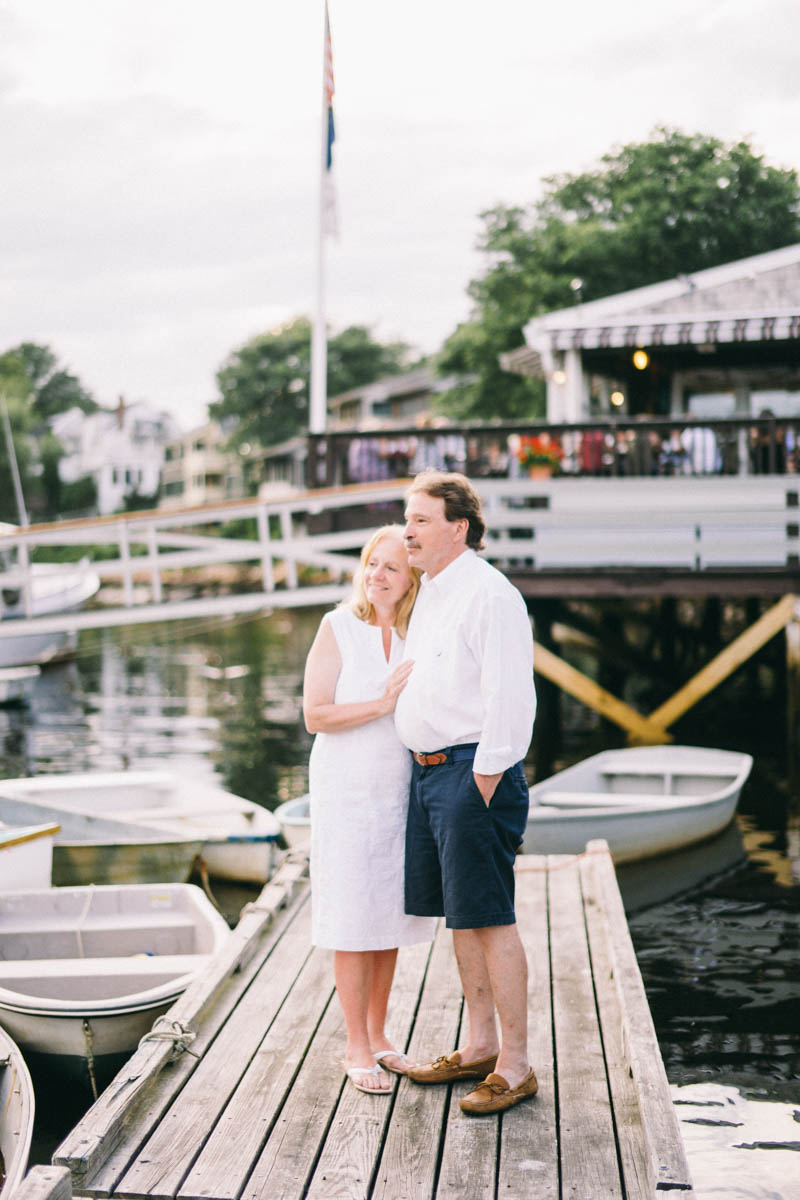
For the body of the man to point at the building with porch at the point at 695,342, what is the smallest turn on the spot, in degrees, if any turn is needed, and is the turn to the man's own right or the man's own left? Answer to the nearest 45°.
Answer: approximately 135° to the man's own right

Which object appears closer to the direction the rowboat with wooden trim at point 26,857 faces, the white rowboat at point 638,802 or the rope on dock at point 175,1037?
the white rowboat

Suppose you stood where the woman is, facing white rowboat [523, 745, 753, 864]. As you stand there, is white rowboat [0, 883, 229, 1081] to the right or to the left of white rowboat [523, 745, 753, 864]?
left

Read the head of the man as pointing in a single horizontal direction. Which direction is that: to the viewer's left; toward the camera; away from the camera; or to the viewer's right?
to the viewer's left

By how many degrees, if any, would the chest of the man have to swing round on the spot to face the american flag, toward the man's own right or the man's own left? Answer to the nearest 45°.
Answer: approximately 135° to the man's own right

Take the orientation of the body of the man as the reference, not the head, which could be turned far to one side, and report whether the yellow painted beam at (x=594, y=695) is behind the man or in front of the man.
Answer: behind
